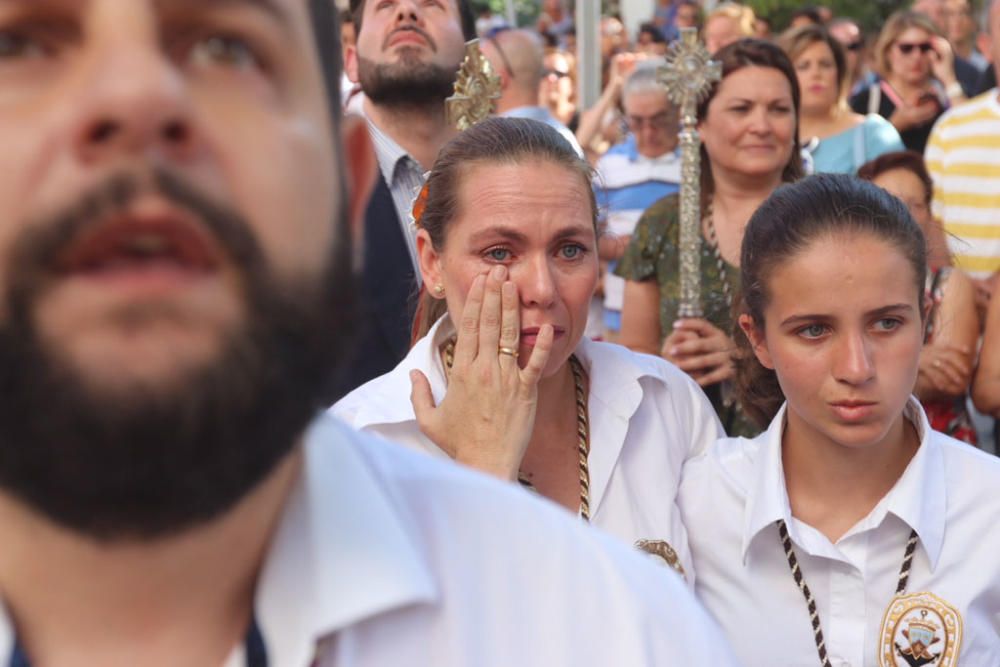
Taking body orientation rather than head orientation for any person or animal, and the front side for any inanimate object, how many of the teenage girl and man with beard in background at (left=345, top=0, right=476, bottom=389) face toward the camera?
2

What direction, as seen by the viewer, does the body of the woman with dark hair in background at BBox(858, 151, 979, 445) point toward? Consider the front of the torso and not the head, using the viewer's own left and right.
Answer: facing the viewer and to the left of the viewer

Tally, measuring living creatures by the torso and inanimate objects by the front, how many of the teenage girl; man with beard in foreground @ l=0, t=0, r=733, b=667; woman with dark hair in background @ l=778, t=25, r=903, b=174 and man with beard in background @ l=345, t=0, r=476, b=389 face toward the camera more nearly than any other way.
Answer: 4

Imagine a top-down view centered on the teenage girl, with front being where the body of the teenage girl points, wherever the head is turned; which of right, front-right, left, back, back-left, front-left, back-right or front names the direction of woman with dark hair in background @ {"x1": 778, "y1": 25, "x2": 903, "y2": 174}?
back

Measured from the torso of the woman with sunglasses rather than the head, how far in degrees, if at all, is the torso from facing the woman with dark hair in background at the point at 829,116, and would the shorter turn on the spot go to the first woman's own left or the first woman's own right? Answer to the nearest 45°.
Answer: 0° — they already face them

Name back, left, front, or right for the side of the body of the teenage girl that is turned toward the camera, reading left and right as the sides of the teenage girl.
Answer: front

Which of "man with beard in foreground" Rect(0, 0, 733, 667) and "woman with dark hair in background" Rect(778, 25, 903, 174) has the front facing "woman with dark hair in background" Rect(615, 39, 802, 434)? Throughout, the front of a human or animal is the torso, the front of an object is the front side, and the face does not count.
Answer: "woman with dark hair in background" Rect(778, 25, 903, 174)

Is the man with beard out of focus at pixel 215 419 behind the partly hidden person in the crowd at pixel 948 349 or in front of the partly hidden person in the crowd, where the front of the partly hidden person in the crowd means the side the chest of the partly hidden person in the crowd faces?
in front

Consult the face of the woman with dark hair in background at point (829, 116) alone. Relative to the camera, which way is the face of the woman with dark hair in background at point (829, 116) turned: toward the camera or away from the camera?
toward the camera

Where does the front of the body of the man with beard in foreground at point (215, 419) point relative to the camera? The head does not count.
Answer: toward the camera

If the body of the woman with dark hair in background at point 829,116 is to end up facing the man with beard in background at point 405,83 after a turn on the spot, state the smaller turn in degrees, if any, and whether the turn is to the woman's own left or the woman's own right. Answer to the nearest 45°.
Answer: approximately 45° to the woman's own right

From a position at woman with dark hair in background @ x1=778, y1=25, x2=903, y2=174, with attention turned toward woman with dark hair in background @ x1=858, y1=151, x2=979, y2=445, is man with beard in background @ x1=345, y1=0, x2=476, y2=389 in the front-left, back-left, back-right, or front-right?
front-right

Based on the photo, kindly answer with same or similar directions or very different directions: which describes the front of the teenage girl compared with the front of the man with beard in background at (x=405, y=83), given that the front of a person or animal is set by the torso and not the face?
same or similar directions

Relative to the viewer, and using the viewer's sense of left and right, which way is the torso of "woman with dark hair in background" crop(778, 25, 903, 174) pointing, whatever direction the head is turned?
facing the viewer
